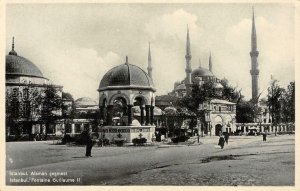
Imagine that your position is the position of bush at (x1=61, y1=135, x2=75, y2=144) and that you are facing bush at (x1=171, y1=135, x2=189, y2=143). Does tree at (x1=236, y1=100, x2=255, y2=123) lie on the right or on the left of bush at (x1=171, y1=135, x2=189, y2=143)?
left
